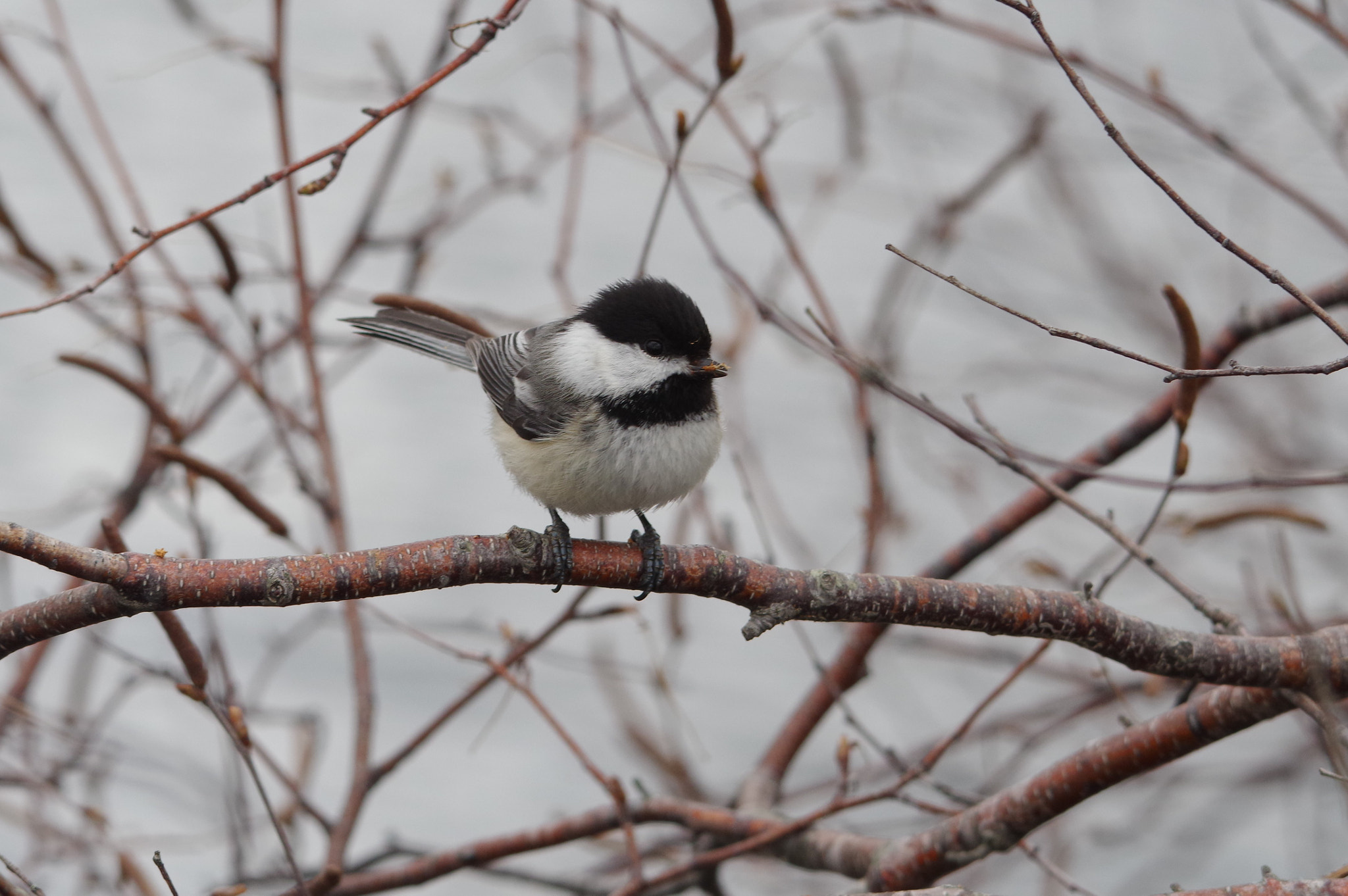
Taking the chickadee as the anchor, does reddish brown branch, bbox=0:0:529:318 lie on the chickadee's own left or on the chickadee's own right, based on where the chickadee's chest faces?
on the chickadee's own right

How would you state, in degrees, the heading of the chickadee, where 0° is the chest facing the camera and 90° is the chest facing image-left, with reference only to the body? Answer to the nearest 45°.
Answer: approximately 315°

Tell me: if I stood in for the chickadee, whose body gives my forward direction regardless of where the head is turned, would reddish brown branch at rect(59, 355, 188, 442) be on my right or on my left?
on my right

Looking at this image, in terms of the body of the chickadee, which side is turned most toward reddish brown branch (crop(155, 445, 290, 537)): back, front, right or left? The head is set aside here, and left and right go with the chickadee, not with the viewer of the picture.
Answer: right
